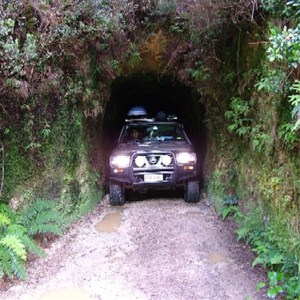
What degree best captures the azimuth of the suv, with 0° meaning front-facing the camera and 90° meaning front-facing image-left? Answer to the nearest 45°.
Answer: approximately 0°

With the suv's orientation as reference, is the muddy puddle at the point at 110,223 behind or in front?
in front

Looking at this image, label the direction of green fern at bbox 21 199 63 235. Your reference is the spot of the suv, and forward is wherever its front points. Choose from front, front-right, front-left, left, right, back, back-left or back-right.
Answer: front-right

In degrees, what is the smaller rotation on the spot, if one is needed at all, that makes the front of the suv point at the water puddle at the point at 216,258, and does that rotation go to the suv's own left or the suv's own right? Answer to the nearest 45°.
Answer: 0° — it already faces it

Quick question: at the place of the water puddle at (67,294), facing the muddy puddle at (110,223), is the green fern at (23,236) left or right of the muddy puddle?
left

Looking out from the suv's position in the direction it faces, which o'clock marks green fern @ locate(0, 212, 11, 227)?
The green fern is roughly at 1 o'clock from the suv.

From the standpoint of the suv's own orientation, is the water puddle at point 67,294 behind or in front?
in front

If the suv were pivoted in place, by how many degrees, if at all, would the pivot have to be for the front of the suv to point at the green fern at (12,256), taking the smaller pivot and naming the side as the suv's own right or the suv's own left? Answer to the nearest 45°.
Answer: approximately 45° to the suv's own right
